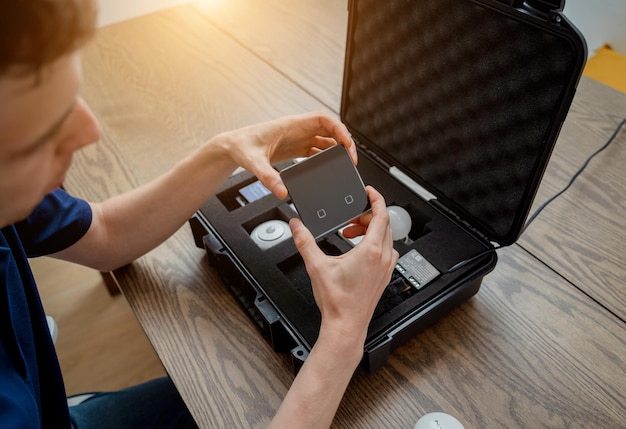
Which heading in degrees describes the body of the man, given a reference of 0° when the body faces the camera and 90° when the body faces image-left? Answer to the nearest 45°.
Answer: approximately 270°

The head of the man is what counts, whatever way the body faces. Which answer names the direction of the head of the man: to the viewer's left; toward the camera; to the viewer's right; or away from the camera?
to the viewer's right

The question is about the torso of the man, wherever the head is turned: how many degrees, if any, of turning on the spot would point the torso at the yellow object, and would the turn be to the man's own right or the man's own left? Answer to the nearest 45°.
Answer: approximately 45° to the man's own left

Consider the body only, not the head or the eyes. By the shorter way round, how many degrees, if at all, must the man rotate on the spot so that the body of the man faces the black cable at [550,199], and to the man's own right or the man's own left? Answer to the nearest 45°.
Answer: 0° — they already face it
